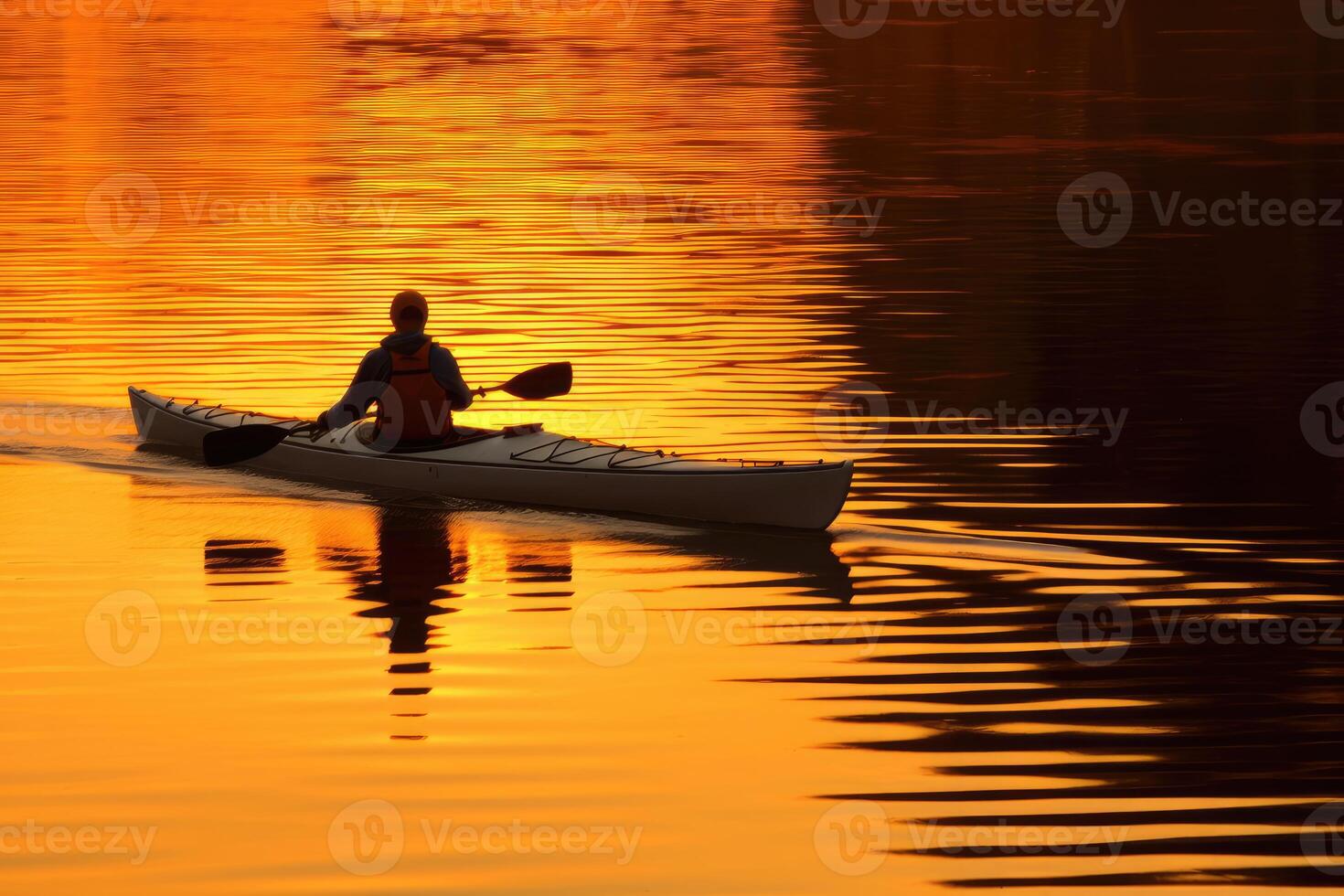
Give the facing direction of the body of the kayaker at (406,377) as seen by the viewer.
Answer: away from the camera
